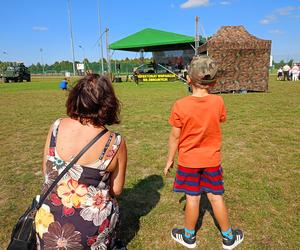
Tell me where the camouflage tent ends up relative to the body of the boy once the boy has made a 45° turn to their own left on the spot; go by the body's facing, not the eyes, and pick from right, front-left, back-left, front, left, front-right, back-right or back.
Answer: front-right

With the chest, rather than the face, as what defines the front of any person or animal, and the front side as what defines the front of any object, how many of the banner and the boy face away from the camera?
1

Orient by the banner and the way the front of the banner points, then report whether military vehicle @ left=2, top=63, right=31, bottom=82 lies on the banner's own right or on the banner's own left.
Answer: on the banner's own right

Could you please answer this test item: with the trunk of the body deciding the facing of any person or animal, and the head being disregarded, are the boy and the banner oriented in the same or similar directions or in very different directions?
very different directions

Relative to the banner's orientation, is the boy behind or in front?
in front

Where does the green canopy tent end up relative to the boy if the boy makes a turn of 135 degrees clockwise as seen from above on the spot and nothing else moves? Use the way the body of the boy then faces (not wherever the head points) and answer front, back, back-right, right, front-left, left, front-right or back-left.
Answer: back-left

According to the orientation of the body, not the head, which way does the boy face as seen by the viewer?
away from the camera

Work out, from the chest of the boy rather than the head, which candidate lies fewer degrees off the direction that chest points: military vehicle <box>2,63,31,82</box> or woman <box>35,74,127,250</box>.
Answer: the military vehicle

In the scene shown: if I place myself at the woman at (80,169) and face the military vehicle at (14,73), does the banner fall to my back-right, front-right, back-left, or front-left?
front-right

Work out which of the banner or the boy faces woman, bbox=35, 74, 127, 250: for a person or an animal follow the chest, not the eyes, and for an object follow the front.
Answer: the banner

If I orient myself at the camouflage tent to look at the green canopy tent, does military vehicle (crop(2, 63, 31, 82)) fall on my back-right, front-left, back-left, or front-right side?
front-left

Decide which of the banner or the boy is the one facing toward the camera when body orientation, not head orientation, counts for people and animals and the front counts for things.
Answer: the banner

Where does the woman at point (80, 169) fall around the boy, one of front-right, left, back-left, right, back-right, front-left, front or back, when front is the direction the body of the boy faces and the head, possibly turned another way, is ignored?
back-left

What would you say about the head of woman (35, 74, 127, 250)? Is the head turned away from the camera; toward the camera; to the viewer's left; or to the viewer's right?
away from the camera

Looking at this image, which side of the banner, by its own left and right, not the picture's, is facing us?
front

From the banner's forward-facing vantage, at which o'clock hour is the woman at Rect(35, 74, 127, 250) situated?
The woman is roughly at 12 o'clock from the banner.
